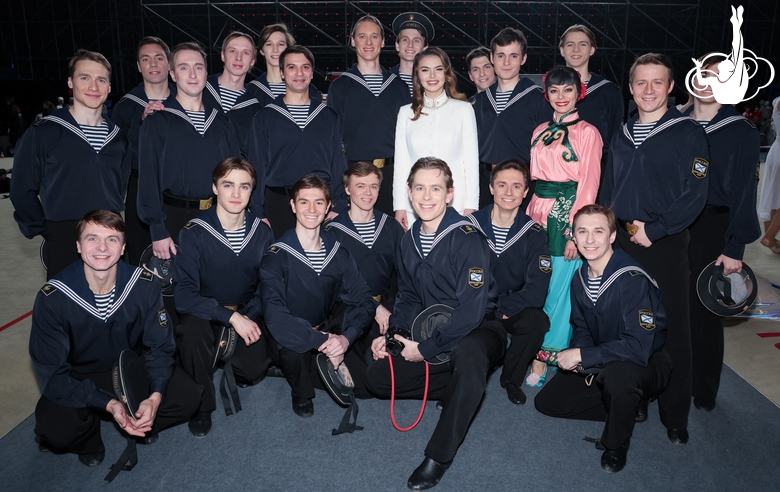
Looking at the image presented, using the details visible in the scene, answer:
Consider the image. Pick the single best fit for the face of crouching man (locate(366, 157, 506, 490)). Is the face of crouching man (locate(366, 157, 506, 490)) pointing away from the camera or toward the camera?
toward the camera

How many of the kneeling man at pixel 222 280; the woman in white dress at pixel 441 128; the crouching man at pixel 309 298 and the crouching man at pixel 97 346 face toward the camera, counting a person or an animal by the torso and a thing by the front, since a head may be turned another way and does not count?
4

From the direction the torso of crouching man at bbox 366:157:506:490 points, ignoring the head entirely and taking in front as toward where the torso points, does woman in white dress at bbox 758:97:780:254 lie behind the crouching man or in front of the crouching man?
behind

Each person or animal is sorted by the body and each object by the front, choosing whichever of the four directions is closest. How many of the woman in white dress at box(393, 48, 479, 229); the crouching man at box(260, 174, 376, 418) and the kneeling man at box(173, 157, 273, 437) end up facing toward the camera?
3

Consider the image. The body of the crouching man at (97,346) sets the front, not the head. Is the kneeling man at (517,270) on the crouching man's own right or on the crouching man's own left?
on the crouching man's own left

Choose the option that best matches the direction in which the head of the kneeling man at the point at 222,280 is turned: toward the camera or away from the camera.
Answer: toward the camera

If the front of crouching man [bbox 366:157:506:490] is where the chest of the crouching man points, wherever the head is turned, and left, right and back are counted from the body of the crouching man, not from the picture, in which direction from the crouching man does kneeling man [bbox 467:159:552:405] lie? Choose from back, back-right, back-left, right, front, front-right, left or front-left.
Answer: back

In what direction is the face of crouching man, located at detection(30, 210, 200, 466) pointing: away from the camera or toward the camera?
toward the camera

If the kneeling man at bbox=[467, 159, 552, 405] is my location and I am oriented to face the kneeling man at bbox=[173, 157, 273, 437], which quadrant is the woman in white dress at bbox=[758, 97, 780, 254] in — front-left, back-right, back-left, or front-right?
back-right

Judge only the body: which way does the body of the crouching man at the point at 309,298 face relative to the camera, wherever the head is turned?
toward the camera

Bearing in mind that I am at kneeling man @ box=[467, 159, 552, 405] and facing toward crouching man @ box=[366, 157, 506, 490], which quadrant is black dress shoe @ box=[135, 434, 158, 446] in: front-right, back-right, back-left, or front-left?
front-right

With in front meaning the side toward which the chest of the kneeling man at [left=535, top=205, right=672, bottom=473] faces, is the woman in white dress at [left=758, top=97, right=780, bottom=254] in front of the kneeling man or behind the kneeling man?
behind

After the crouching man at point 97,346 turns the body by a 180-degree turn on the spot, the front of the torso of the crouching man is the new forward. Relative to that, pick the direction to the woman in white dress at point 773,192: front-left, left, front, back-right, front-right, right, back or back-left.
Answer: right

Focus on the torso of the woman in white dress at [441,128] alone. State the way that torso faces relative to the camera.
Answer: toward the camera

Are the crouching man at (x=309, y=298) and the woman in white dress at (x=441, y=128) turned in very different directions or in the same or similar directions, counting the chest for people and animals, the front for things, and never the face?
same or similar directions
